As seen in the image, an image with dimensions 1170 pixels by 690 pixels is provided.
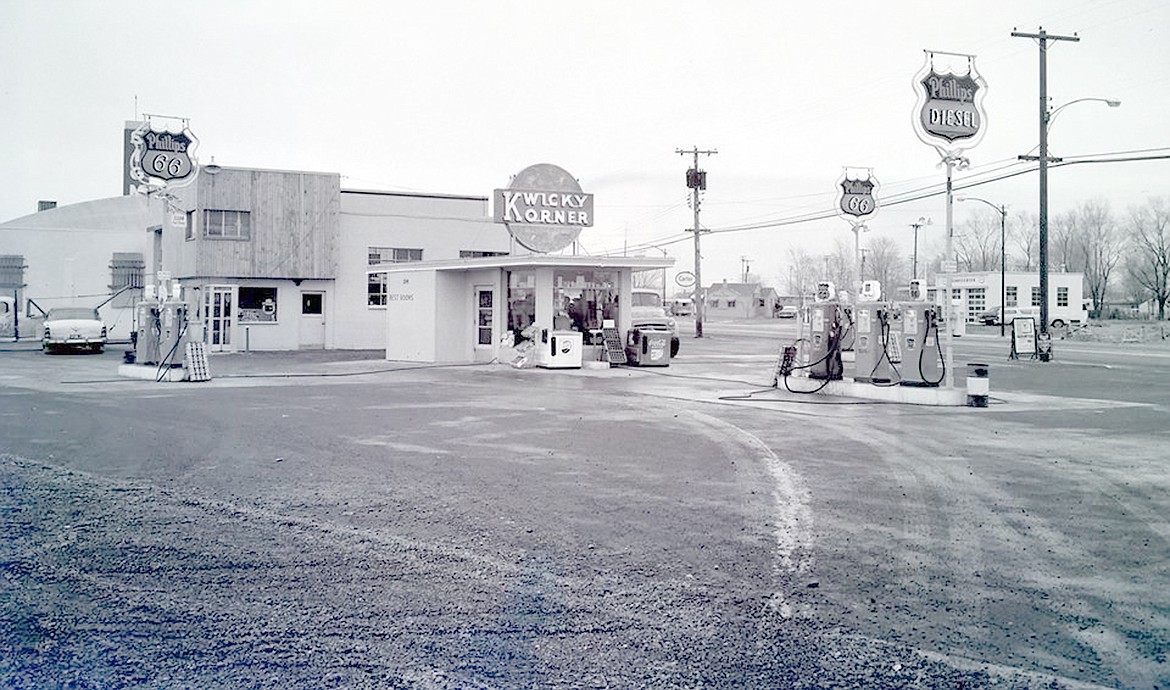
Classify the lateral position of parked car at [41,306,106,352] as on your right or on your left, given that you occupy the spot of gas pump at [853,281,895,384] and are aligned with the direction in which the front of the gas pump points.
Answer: on your right

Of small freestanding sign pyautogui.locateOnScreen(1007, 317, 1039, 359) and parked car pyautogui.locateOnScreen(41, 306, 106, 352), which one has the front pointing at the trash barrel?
the small freestanding sign

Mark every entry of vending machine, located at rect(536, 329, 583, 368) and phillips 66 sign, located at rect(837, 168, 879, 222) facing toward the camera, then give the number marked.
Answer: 2

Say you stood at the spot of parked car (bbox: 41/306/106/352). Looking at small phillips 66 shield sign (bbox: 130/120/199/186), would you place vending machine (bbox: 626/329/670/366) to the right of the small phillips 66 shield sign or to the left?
left

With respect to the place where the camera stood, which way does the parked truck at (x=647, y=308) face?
facing the viewer

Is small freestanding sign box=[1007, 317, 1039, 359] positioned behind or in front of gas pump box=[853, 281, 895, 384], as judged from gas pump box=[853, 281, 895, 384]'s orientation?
behind

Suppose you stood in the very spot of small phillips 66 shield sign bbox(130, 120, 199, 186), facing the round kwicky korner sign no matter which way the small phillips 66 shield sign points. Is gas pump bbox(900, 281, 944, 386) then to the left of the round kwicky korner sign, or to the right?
right
